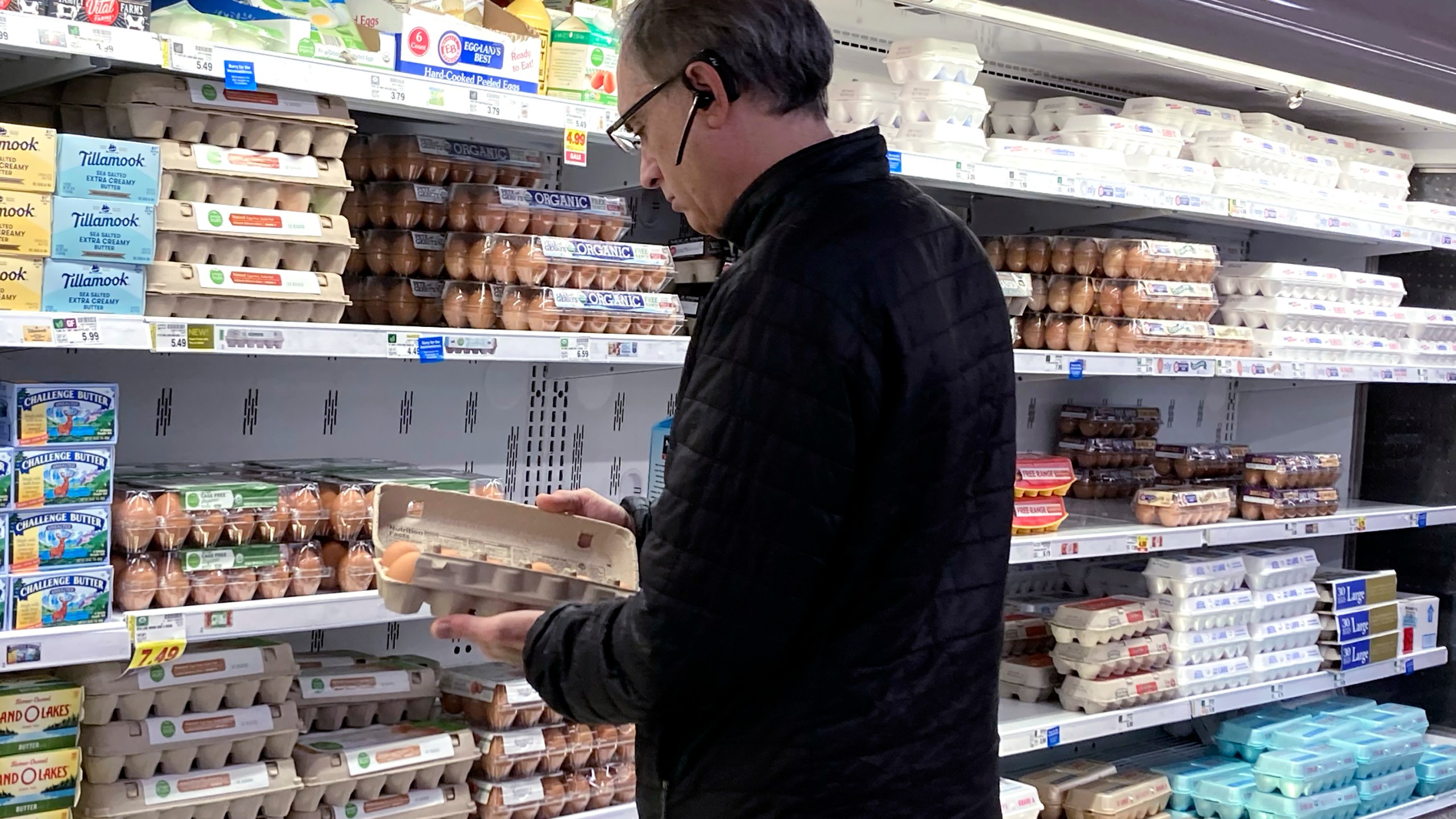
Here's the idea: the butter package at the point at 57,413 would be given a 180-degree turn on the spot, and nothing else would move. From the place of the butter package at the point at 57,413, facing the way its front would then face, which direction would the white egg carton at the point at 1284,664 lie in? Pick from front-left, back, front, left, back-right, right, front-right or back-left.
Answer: right

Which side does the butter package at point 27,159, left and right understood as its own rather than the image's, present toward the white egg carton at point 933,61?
left

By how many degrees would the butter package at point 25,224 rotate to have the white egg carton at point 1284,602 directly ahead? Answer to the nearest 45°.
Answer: approximately 90° to its left

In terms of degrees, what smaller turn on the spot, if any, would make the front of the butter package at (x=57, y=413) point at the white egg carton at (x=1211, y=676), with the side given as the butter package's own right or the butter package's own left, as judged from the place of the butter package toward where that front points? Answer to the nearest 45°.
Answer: approximately 90° to the butter package's own left

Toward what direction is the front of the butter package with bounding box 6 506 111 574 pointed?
toward the camera

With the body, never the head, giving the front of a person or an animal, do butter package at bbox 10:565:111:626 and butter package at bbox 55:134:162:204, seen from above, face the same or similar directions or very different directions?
same or similar directions

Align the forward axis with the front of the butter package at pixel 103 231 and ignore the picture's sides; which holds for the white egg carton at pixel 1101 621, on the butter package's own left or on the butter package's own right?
on the butter package's own left

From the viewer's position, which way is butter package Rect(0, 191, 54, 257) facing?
facing the viewer

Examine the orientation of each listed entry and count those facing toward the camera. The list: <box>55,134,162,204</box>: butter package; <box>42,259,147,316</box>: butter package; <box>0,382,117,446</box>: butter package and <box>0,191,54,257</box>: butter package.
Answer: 4

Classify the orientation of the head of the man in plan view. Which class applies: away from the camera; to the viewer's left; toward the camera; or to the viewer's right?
to the viewer's left

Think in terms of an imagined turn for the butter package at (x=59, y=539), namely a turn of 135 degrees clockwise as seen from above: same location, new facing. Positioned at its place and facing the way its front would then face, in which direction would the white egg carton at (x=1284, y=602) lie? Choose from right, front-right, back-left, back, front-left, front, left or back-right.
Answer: back-right

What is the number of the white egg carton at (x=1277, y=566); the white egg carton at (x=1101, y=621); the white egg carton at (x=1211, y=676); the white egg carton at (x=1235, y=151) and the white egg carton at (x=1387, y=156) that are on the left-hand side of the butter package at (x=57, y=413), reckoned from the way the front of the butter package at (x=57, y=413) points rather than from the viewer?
5

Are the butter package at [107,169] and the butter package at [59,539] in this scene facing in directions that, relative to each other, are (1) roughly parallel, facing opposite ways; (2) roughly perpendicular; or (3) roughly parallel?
roughly parallel

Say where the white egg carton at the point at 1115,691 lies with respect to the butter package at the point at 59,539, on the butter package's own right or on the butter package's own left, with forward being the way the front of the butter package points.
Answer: on the butter package's own left

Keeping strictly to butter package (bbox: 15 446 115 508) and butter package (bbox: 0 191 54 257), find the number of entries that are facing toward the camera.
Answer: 2

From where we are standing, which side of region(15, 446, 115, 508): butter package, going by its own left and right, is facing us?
front

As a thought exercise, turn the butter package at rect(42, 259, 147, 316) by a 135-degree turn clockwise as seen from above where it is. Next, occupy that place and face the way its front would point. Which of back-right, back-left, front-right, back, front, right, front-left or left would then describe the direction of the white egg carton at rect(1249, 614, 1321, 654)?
back-right
